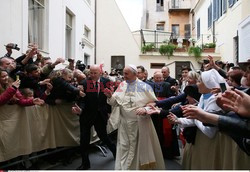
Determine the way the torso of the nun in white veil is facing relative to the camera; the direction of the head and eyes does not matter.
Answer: to the viewer's left

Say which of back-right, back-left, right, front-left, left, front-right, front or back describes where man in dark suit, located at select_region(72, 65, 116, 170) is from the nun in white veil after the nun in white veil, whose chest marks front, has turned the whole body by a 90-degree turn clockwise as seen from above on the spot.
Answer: front-left

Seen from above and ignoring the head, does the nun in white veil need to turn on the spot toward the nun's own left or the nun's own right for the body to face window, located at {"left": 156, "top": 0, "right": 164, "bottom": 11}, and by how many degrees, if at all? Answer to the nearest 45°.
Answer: approximately 90° to the nun's own right

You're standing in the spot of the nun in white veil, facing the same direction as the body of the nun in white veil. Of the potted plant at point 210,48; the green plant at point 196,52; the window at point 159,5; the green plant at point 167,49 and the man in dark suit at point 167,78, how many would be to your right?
5

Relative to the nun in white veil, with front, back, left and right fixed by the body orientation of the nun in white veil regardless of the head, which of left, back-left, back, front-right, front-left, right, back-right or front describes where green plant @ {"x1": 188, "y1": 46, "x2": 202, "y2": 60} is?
right

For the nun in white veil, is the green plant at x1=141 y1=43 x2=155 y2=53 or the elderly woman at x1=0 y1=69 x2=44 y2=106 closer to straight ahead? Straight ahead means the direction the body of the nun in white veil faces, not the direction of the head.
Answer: the elderly woman

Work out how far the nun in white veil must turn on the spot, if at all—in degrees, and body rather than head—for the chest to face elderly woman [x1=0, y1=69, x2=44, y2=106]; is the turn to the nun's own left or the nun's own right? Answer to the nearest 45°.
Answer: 0° — they already face them

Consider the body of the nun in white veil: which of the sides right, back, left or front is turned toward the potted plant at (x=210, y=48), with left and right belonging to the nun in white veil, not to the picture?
right

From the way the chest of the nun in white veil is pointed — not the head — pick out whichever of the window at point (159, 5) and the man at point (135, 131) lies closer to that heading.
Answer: the man

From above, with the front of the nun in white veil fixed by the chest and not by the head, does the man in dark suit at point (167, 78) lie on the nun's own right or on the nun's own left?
on the nun's own right

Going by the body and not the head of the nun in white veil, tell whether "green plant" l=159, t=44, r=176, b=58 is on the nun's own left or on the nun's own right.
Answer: on the nun's own right
